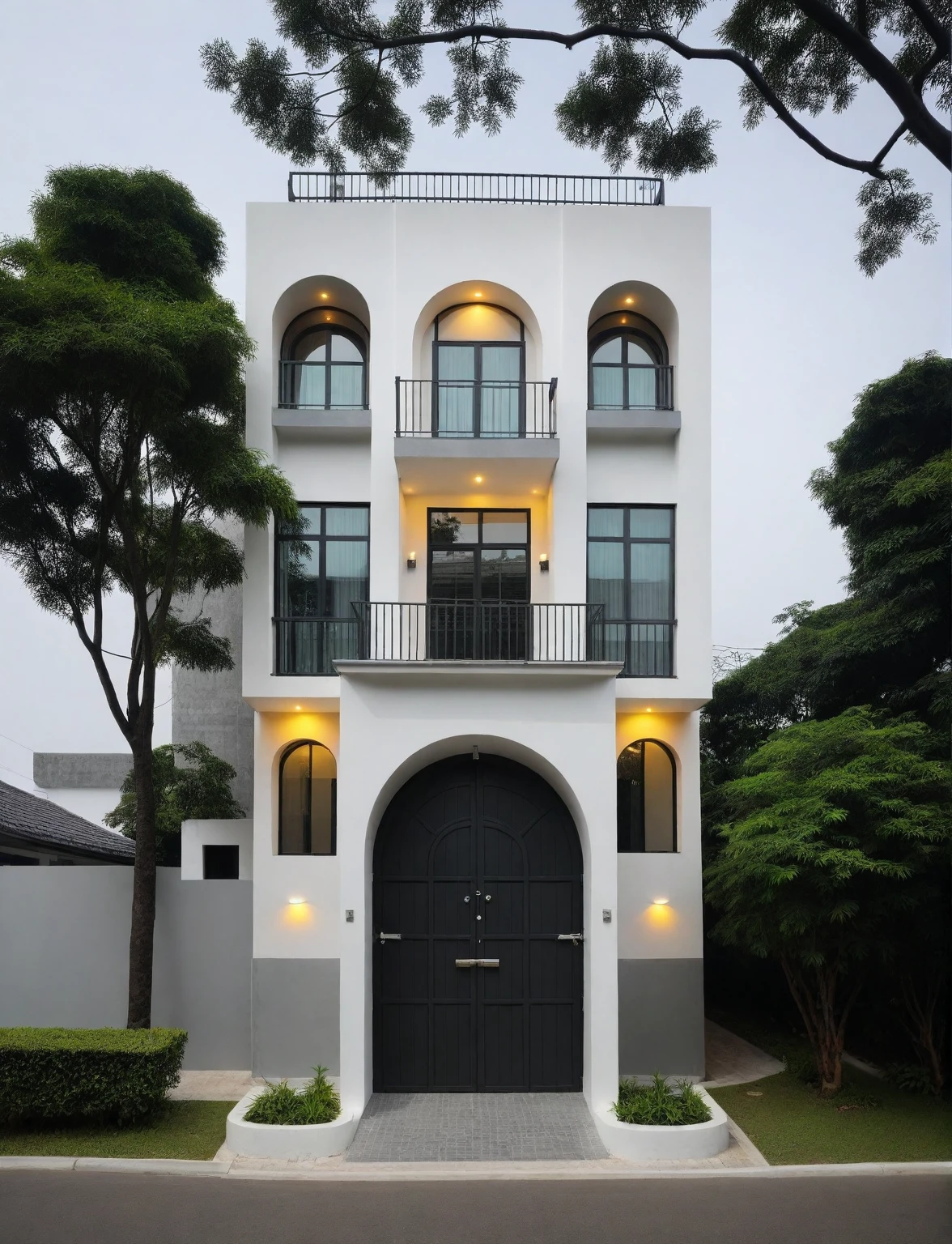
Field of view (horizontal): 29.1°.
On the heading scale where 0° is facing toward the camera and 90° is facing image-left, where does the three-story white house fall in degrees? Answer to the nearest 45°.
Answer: approximately 0°

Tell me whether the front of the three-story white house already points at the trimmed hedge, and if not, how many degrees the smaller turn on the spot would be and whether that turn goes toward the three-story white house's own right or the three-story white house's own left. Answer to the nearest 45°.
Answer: approximately 45° to the three-story white house's own right

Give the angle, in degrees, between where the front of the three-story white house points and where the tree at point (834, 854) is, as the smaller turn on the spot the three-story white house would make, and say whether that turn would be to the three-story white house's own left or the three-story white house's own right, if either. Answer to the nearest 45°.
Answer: approximately 45° to the three-story white house's own left
